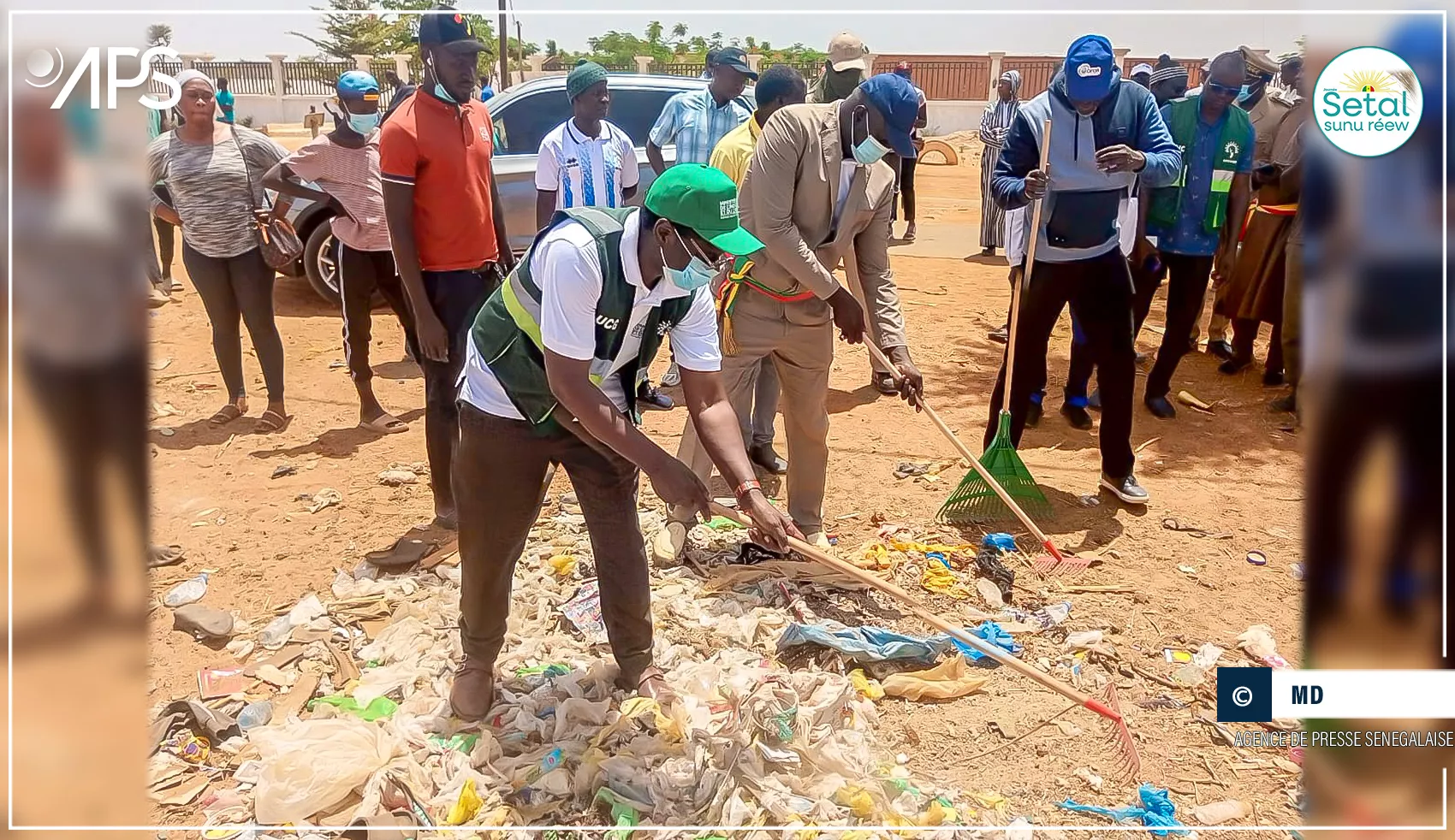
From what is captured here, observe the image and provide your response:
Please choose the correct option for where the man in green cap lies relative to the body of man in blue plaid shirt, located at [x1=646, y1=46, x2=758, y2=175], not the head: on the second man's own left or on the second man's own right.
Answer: on the second man's own right

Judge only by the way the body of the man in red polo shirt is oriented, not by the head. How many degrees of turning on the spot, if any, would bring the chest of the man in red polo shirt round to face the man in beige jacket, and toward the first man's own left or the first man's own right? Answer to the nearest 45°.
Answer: approximately 45° to the first man's own left

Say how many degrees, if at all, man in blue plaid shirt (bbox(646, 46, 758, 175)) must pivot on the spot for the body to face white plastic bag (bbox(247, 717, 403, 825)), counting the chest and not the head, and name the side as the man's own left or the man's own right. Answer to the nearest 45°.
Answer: approximately 45° to the man's own right

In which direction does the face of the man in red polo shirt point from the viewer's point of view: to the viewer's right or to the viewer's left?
to the viewer's right

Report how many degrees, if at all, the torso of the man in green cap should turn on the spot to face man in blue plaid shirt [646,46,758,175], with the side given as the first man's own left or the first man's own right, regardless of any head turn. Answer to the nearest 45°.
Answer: approximately 135° to the first man's own left
